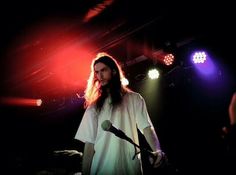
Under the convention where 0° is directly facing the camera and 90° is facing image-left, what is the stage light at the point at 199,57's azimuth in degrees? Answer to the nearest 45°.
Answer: approximately 0°

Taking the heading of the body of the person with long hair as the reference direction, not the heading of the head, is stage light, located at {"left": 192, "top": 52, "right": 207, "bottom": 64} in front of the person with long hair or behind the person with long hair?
behind

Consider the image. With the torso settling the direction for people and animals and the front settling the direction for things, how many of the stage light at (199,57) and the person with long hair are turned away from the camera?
0

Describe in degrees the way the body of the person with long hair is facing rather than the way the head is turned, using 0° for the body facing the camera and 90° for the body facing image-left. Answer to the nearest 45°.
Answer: approximately 45°

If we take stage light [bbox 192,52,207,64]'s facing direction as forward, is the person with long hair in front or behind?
in front
